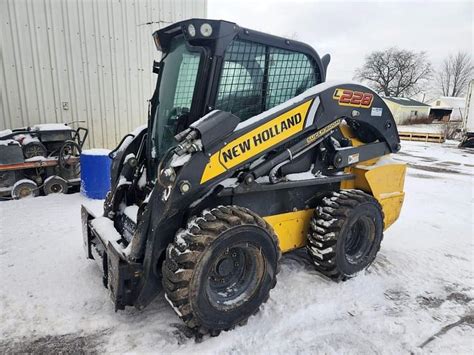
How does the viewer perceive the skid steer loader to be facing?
facing the viewer and to the left of the viewer

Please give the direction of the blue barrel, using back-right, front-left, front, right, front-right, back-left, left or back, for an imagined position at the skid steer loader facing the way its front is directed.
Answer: right

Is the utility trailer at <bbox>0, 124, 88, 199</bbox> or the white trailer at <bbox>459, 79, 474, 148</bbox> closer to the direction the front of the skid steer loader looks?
the utility trailer

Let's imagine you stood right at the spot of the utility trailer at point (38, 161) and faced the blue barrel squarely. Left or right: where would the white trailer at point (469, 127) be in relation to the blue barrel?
left

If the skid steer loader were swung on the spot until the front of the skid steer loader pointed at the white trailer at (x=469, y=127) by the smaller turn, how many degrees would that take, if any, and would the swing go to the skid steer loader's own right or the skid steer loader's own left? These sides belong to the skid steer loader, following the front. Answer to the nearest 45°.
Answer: approximately 180°

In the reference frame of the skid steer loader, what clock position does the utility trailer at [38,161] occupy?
The utility trailer is roughly at 3 o'clock from the skid steer loader.
